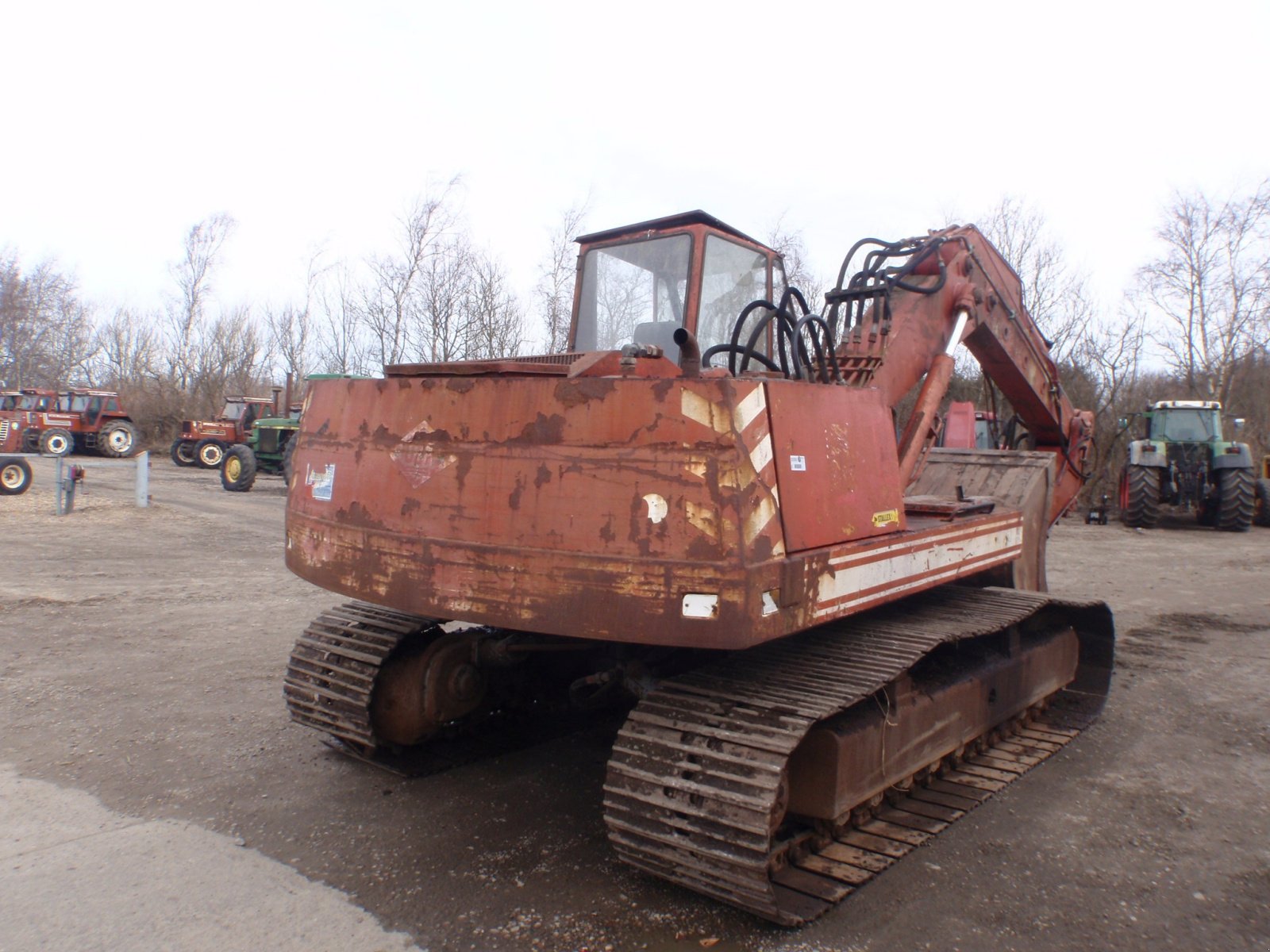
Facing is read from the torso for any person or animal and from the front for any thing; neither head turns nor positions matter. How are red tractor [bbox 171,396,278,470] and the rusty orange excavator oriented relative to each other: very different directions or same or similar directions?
very different directions

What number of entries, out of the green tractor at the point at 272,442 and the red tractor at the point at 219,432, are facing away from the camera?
0

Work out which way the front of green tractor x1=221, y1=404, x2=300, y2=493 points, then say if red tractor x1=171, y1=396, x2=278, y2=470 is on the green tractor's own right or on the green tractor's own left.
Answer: on the green tractor's own right

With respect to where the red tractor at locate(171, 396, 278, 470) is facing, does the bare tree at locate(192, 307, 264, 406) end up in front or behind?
behind

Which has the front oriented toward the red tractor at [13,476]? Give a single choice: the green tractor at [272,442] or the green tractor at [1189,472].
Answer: the green tractor at [272,442]

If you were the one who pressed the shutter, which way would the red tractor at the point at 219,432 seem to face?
facing the viewer and to the left of the viewer

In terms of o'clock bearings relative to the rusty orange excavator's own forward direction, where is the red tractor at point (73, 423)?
The red tractor is roughly at 9 o'clock from the rusty orange excavator.
